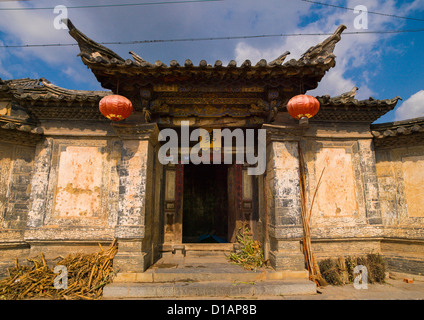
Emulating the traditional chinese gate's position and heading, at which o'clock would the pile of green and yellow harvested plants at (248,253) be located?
The pile of green and yellow harvested plants is roughly at 10 o'clock from the traditional chinese gate.

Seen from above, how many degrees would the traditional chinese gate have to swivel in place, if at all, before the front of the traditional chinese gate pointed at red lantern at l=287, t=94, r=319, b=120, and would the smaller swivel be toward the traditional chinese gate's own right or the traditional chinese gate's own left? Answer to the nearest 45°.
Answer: approximately 45° to the traditional chinese gate's own left

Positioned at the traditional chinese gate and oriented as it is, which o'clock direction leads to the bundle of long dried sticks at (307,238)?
The bundle of long dried sticks is roughly at 10 o'clock from the traditional chinese gate.

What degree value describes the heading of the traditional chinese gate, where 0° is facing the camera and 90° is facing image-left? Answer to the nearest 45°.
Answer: approximately 0°
